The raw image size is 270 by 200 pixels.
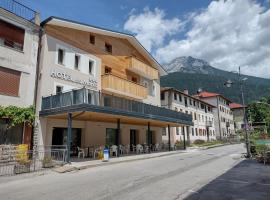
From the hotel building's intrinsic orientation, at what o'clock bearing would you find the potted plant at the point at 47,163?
The potted plant is roughly at 2 o'clock from the hotel building.

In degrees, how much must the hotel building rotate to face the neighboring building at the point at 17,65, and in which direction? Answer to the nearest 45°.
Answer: approximately 90° to its right

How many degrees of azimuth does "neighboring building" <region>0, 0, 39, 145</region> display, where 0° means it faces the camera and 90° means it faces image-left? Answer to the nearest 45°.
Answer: approximately 315°

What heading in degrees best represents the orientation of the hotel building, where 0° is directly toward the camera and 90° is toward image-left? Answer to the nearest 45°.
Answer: approximately 315°

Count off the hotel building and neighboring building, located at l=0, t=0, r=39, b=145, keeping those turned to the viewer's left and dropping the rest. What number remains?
0

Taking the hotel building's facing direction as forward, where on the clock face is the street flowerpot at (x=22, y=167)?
The street flowerpot is roughly at 2 o'clock from the hotel building.

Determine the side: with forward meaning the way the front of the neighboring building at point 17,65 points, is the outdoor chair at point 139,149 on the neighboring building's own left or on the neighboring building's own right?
on the neighboring building's own left
